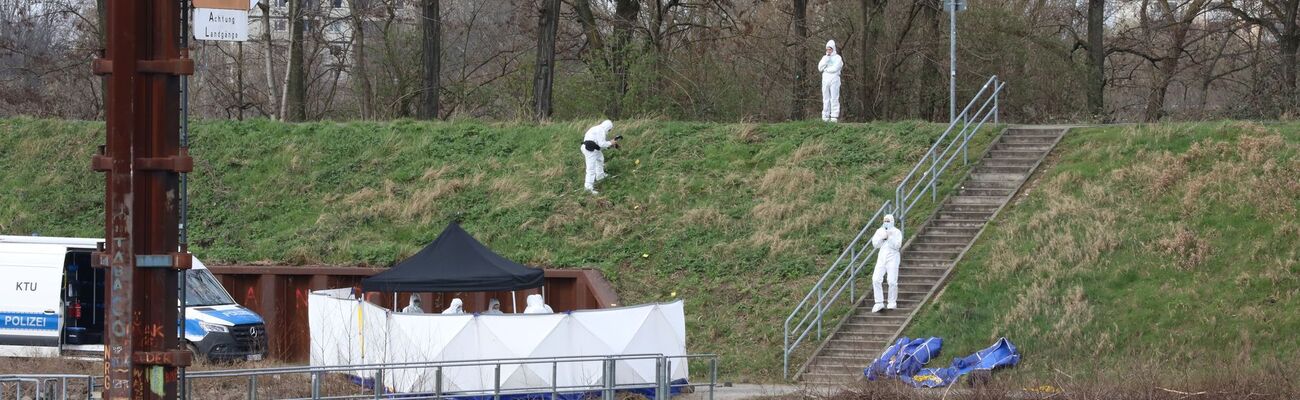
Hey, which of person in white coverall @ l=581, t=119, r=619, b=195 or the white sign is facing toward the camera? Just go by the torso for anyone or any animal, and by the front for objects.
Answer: the white sign

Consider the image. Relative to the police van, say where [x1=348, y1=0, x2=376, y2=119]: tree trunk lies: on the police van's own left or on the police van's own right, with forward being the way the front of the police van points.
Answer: on the police van's own left

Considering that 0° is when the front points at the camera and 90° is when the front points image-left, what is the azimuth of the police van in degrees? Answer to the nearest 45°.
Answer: approximately 315°

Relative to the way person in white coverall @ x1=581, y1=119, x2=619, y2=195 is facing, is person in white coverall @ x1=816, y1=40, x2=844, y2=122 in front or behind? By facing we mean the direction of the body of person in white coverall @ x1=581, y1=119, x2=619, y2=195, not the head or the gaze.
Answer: in front

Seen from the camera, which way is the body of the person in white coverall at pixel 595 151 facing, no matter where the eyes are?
to the viewer's right

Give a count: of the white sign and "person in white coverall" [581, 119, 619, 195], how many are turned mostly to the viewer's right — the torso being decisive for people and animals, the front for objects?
1

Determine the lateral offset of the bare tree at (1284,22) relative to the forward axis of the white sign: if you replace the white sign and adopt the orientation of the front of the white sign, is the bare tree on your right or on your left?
on your left

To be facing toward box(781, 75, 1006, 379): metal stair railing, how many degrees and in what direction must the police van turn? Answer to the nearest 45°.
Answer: approximately 45° to its left

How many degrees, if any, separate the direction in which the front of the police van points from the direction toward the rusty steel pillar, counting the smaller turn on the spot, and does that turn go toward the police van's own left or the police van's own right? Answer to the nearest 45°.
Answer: approximately 45° to the police van's own right

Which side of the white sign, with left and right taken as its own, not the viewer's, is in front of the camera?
front

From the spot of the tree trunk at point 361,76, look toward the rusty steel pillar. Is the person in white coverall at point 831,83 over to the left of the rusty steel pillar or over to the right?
left
